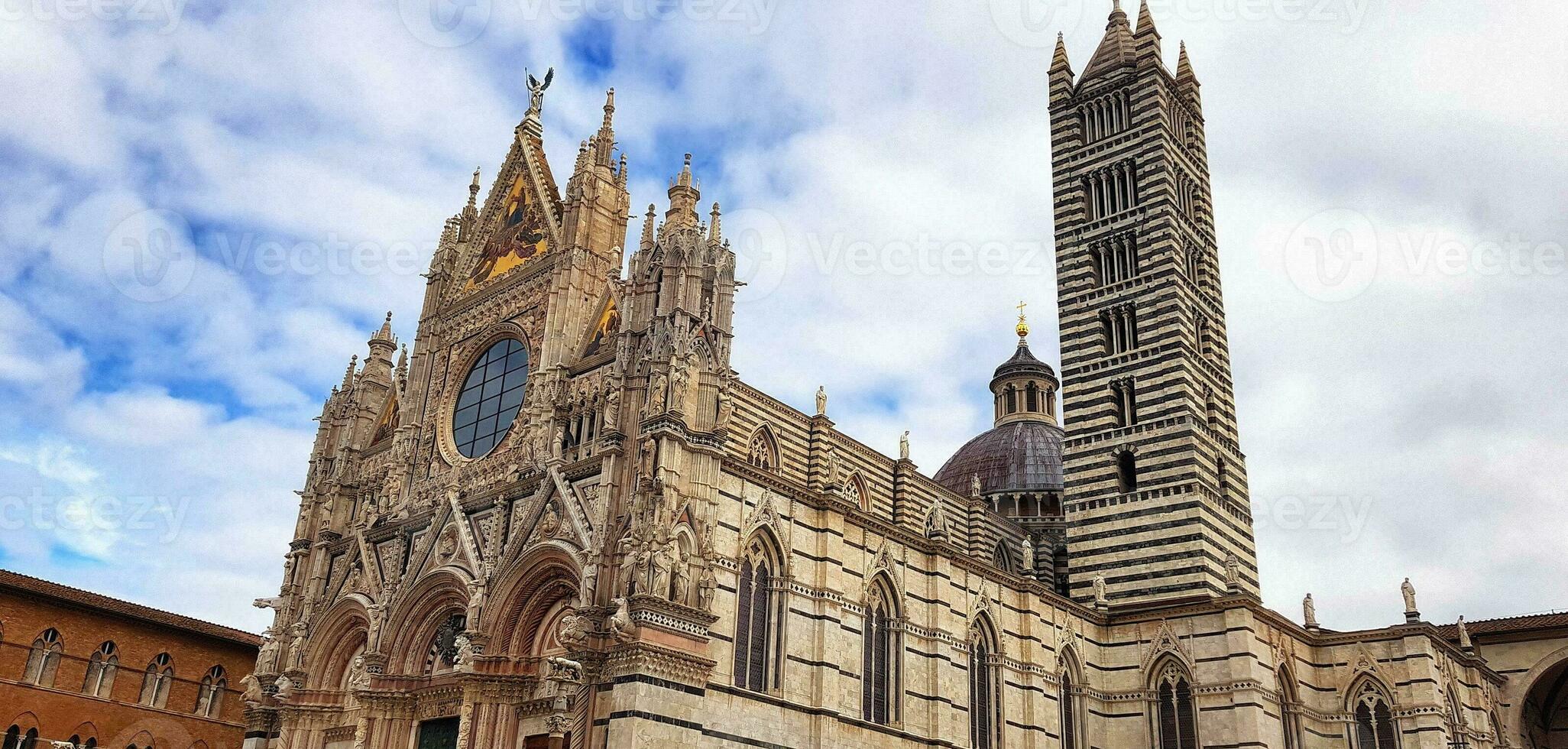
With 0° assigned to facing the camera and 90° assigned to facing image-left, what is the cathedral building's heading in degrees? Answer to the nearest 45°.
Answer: approximately 45°

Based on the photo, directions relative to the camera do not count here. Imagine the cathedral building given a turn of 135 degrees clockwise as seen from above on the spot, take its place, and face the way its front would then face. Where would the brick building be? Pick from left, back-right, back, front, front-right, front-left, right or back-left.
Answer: left
